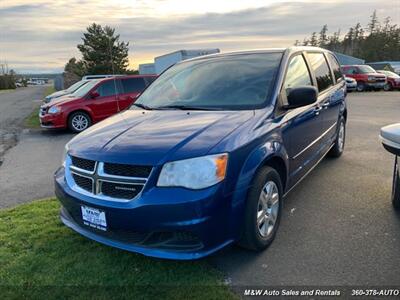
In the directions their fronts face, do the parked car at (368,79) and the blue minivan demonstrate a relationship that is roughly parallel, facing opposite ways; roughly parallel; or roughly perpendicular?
roughly perpendicular

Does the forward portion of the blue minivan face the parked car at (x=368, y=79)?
no

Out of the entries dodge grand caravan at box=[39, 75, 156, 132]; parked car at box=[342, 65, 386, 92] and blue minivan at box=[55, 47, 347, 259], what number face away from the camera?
0

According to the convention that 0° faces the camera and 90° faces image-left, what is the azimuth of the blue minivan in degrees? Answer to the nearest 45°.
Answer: approximately 45°

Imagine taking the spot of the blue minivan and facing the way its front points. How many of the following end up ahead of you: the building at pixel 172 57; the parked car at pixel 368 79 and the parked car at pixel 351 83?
0

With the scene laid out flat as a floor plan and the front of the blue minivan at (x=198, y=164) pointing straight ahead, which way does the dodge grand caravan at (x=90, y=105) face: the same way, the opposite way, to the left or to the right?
the same way

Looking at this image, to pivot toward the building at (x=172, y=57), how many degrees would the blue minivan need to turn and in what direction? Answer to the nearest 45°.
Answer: approximately 135° to its right

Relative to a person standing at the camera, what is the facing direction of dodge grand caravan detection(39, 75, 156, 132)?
facing the viewer and to the left of the viewer

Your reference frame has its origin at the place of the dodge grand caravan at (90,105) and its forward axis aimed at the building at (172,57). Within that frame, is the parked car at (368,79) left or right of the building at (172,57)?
right

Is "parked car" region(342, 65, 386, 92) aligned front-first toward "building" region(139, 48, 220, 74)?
no

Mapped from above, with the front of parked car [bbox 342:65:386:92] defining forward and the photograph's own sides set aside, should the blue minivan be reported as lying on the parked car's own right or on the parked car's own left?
on the parked car's own right

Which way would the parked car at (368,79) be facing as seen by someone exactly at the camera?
facing the viewer and to the right of the viewer

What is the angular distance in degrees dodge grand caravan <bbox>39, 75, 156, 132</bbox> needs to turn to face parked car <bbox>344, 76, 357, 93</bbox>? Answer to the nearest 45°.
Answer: approximately 180°

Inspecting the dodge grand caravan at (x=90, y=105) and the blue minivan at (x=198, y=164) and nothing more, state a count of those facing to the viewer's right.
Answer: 0

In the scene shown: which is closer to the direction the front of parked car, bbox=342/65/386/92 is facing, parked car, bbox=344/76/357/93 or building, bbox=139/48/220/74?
the parked car
